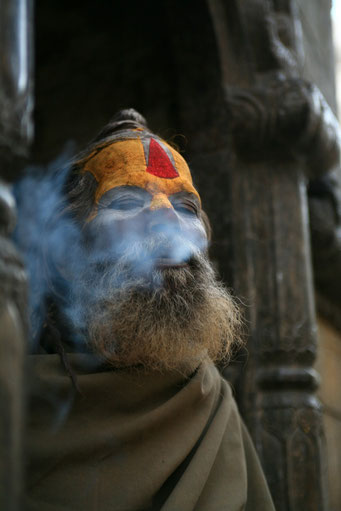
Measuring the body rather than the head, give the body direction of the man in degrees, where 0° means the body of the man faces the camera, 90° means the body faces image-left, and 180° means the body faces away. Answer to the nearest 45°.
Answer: approximately 315°

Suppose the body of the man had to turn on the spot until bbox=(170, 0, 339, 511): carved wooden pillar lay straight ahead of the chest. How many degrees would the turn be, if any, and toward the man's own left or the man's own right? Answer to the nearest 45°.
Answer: approximately 90° to the man's own left

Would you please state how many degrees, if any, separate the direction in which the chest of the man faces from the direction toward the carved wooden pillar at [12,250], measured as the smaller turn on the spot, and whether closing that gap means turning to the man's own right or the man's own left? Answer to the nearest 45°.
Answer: approximately 45° to the man's own right

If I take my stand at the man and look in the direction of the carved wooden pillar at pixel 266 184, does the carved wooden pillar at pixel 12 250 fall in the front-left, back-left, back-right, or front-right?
back-right
